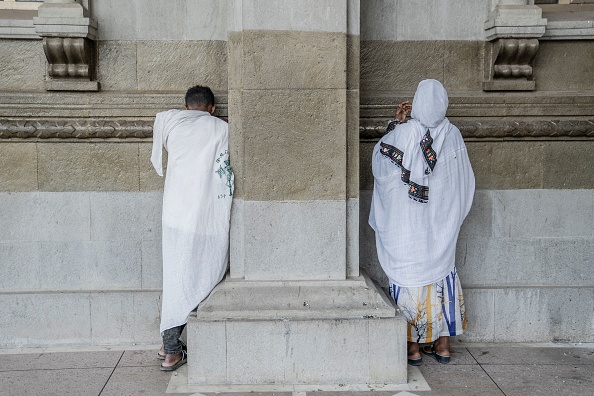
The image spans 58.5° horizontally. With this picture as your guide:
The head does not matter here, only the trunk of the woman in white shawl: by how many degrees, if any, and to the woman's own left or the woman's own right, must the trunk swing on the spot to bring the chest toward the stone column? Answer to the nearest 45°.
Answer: approximately 135° to the woman's own left

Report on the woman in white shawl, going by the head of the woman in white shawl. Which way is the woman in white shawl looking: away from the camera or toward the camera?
away from the camera

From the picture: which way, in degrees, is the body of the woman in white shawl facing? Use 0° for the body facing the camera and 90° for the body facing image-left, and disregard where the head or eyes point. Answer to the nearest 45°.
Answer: approximately 180°
